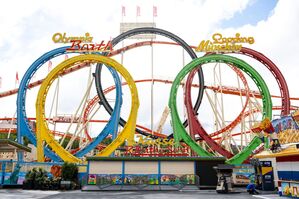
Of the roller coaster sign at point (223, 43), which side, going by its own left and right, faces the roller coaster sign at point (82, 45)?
right

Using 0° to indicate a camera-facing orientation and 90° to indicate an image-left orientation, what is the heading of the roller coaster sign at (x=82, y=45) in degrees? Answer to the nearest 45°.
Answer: approximately 0°

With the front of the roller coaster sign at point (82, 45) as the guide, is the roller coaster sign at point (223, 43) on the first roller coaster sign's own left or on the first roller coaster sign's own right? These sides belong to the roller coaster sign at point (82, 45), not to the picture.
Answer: on the first roller coaster sign's own left

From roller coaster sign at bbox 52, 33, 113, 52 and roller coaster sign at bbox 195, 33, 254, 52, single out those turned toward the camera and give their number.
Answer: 2

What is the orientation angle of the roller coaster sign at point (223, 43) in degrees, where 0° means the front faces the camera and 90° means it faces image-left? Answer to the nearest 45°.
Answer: approximately 0°
